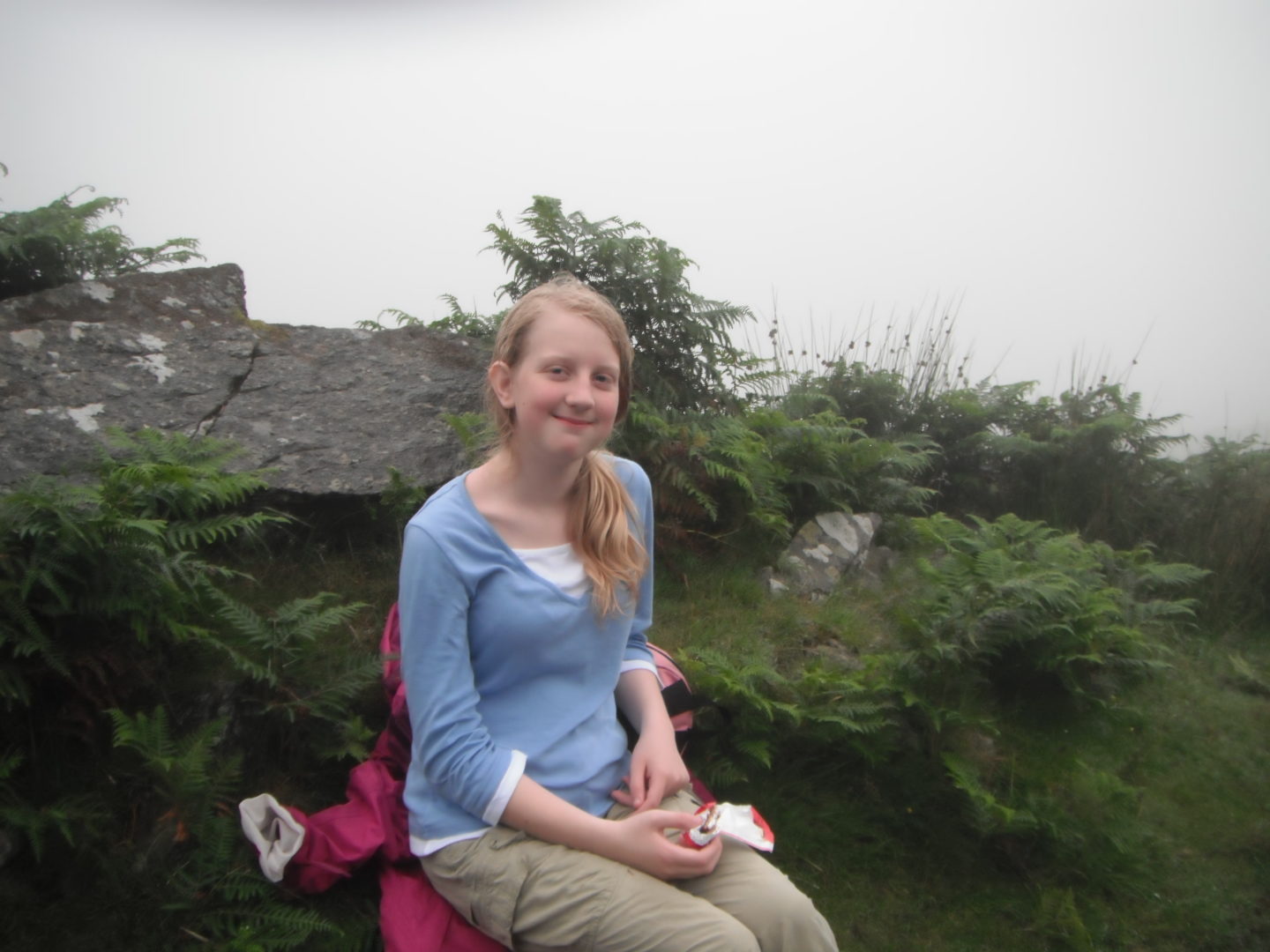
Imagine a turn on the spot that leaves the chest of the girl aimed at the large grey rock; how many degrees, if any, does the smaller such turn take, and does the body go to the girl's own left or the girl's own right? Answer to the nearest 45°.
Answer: approximately 180°

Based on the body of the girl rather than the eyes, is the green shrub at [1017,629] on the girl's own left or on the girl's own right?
on the girl's own left

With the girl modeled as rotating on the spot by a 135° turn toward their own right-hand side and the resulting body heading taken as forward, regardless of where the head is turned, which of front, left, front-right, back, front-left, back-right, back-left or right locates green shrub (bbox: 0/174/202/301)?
front-right

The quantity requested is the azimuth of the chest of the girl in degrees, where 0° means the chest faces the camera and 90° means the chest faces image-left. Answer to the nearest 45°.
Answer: approximately 315°

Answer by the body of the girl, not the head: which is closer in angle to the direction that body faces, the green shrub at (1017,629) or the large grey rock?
the green shrub
